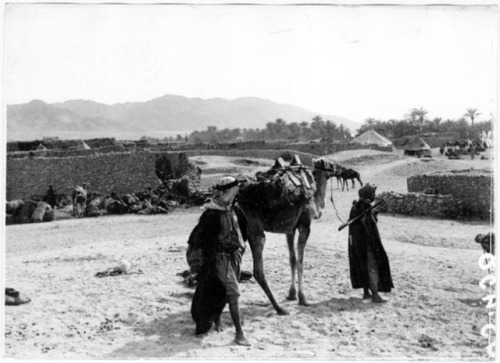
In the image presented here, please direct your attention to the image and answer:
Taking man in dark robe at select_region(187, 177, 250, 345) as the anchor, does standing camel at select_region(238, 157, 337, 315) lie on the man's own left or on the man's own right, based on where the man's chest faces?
on the man's own left

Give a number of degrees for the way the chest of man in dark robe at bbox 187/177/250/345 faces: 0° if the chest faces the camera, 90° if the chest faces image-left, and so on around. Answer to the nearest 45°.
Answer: approximately 315°

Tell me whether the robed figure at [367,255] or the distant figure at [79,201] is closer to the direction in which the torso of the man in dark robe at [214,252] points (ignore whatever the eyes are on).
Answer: the robed figure

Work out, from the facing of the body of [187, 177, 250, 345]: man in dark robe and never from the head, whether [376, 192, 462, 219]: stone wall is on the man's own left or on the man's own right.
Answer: on the man's own left
